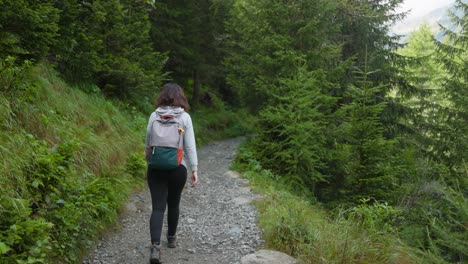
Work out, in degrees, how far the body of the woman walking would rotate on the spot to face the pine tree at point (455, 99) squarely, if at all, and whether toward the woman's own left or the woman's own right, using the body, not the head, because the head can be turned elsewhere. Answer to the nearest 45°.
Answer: approximately 45° to the woman's own right

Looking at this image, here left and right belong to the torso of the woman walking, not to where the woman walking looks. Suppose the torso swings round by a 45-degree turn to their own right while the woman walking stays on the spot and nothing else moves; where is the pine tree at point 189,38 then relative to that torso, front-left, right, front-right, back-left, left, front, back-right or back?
front-left

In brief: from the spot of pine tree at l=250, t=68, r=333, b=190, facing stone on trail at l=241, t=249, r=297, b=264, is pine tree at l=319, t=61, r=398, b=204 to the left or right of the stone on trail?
left

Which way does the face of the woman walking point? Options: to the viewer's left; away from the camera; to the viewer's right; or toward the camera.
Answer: away from the camera

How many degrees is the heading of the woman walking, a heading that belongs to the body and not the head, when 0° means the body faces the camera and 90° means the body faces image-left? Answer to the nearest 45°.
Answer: approximately 180°

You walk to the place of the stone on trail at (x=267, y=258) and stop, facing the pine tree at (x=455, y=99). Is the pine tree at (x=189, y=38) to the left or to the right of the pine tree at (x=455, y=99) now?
left

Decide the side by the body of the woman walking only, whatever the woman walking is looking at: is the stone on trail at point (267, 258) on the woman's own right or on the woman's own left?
on the woman's own right

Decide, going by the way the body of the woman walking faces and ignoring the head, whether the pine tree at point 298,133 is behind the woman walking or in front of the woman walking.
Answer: in front

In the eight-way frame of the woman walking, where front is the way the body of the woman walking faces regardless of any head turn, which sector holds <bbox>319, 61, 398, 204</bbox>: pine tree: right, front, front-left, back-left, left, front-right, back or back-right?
front-right
